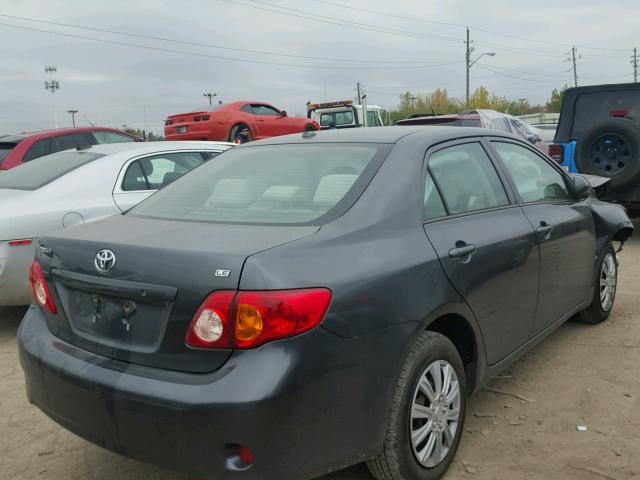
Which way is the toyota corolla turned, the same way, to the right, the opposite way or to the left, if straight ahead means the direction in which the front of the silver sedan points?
the same way

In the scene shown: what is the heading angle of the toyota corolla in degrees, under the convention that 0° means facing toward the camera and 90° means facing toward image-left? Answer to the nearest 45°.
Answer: approximately 225°

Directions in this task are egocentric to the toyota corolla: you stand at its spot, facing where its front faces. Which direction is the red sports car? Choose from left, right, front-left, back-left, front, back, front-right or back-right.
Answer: front-left

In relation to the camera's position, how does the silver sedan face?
facing away from the viewer and to the right of the viewer

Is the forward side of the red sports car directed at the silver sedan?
no

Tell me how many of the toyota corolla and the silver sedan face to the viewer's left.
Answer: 0

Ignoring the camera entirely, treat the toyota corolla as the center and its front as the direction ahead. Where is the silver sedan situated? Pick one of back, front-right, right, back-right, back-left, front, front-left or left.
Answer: left

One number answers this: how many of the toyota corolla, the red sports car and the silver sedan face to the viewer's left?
0

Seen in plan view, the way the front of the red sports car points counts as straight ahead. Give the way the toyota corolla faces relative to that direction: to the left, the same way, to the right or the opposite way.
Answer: the same way

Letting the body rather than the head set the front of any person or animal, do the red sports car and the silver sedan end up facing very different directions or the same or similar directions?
same or similar directions

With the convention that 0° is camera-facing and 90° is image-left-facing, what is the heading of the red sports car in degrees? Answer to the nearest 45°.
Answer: approximately 225°

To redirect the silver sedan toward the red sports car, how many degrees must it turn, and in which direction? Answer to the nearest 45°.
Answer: approximately 45° to its left

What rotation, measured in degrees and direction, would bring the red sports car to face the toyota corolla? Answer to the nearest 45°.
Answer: approximately 135° to its right
